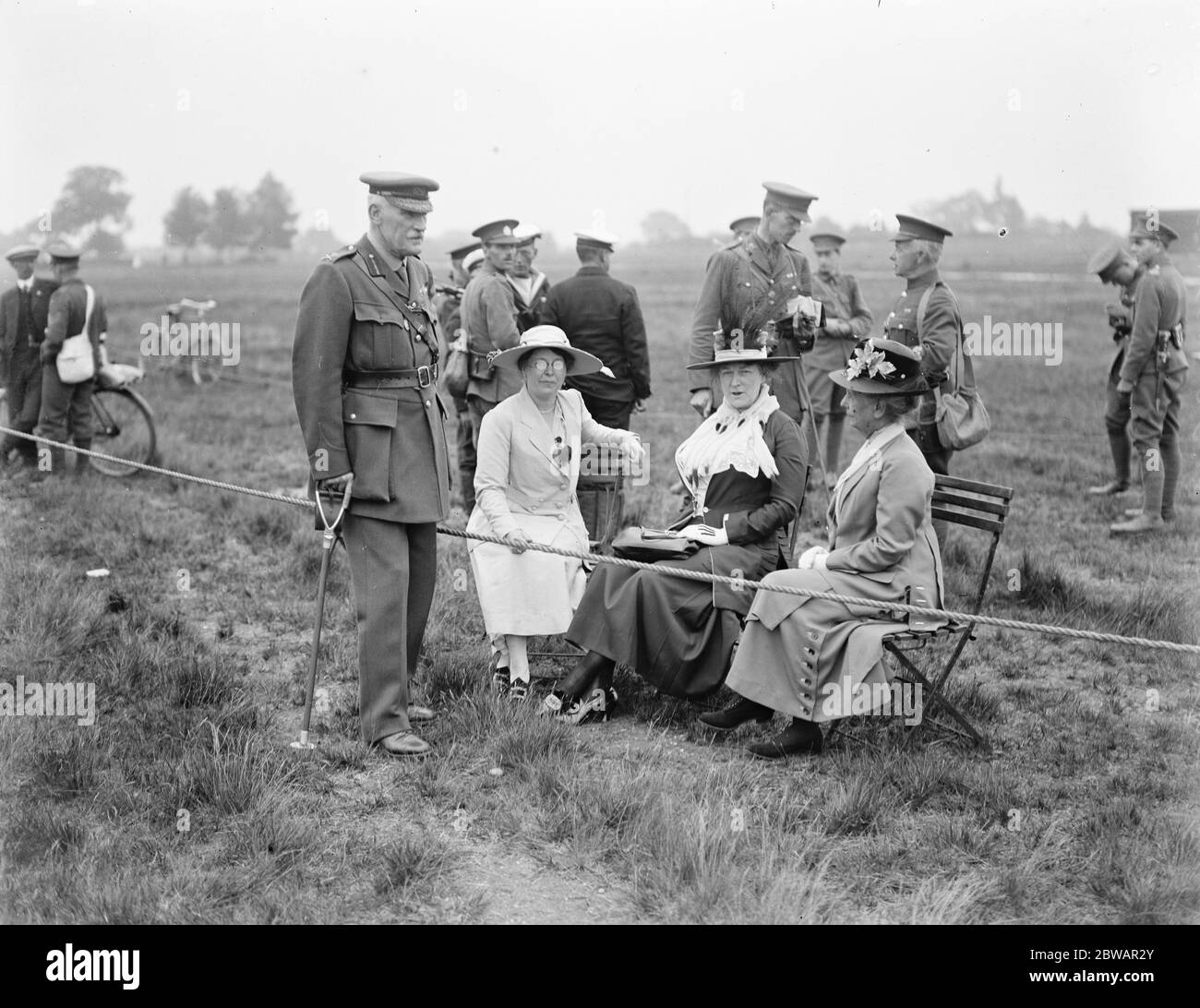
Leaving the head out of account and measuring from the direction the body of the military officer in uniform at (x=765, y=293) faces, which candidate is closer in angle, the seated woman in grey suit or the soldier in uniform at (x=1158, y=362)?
the seated woman in grey suit

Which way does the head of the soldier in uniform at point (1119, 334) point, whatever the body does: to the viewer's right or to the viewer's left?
to the viewer's left

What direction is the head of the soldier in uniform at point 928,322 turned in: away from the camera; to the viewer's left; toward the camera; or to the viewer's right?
to the viewer's left

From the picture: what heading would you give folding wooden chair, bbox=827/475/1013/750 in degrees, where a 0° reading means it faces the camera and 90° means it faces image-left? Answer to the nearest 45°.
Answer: approximately 45°

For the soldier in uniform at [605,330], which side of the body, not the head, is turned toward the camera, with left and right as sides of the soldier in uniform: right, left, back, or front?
back

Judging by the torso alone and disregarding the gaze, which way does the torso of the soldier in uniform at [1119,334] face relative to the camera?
to the viewer's left

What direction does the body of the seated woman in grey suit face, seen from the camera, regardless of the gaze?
to the viewer's left

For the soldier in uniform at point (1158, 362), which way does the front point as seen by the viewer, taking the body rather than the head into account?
to the viewer's left
